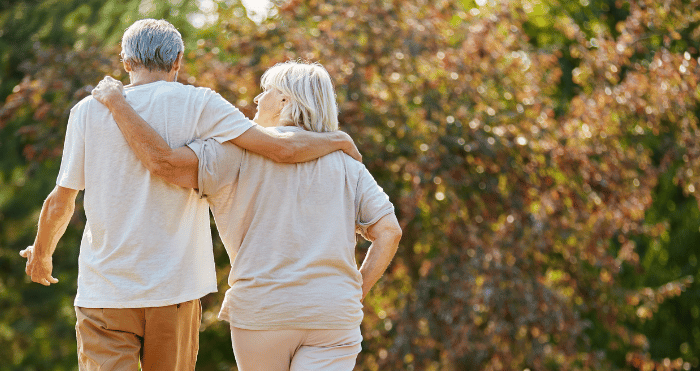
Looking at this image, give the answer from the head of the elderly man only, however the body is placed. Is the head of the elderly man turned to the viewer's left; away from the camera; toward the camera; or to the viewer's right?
away from the camera

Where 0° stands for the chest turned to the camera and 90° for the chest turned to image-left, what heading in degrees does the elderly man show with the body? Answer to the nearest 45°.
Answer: approximately 180°

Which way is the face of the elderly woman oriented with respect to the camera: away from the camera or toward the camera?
away from the camera

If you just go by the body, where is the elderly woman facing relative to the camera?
away from the camera
